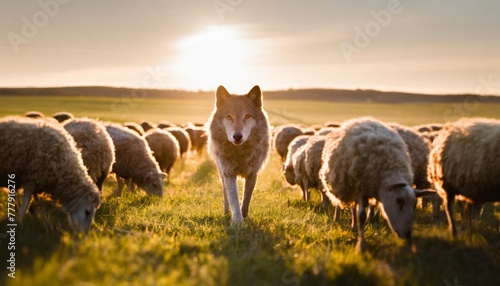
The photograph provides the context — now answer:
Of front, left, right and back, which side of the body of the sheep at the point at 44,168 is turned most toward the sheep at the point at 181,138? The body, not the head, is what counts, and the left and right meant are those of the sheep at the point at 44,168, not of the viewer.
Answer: left

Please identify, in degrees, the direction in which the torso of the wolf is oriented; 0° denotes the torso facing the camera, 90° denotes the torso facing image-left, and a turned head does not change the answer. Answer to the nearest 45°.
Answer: approximately 0°

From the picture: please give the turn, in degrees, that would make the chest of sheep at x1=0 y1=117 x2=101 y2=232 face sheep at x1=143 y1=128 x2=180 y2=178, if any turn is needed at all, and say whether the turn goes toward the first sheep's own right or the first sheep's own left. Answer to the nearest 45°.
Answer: approximately 45° to the first sheep's own left

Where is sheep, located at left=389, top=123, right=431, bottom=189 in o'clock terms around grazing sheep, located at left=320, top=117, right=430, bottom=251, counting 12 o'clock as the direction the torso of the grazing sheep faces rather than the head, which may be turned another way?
The sheep is roughly at 8 o'clock from the grazing sheep.

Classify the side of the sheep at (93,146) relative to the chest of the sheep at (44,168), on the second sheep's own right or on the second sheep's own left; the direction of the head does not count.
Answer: on the second sheep's own left

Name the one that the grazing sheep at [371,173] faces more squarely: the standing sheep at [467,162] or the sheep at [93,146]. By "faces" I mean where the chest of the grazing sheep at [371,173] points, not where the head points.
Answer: the standing sheep

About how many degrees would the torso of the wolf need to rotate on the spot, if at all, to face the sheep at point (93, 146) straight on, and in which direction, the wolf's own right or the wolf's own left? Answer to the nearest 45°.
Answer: approximately 135° to the wolf's own right
